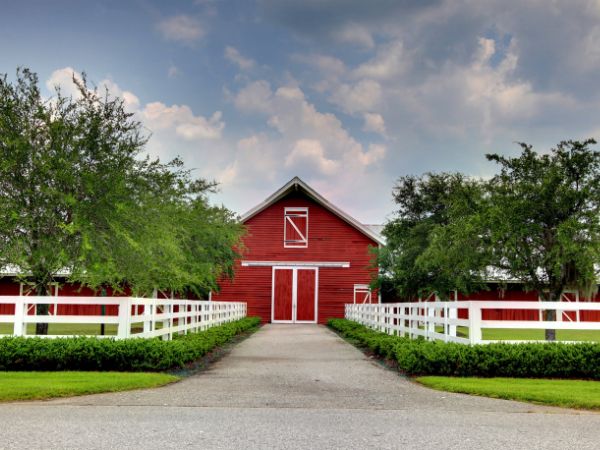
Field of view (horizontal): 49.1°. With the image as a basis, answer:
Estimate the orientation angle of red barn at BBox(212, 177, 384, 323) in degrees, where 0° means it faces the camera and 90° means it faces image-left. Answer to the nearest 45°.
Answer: approximately 0°

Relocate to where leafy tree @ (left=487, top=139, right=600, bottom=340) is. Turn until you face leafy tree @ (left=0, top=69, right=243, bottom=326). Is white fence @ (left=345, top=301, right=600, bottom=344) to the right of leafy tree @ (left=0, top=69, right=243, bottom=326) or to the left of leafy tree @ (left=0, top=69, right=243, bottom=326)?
left

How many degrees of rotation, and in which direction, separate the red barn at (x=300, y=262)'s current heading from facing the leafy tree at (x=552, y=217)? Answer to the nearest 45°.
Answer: approximately 45° to its left

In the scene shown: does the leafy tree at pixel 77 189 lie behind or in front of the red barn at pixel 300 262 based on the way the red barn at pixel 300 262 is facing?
in front

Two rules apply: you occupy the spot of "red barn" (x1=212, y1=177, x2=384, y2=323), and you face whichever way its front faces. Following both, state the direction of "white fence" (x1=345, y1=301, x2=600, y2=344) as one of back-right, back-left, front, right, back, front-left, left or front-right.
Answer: front
